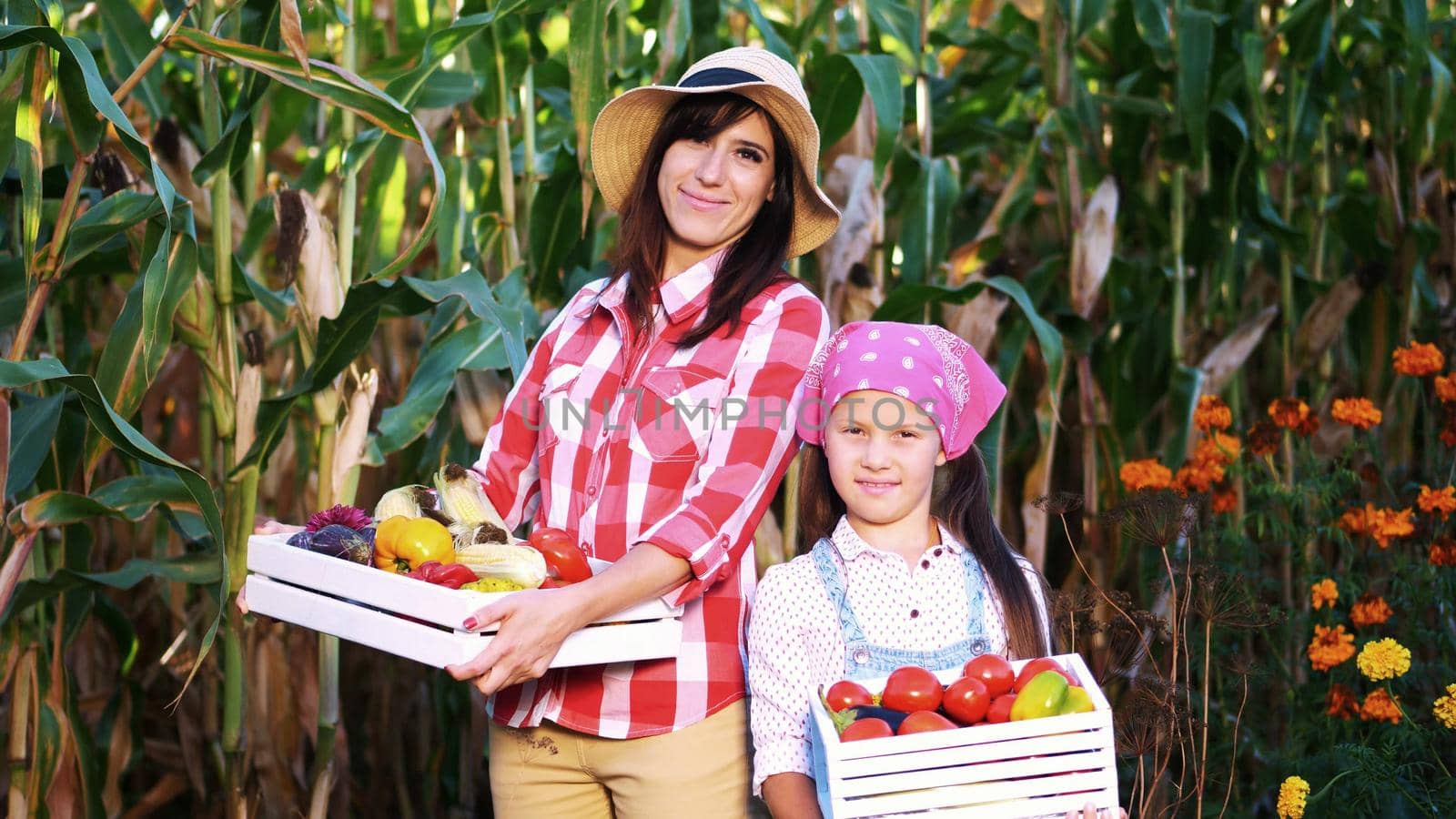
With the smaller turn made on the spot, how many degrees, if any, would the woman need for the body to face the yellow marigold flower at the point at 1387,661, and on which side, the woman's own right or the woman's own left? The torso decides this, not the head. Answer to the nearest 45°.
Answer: approximately 135° to the woman's own left

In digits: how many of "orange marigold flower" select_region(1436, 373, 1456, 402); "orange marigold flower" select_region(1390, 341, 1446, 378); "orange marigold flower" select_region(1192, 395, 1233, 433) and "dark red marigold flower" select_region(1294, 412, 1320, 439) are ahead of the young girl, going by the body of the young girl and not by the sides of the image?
0

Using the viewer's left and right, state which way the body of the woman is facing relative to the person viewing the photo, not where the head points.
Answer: facing the viewer and to the left of the viewer

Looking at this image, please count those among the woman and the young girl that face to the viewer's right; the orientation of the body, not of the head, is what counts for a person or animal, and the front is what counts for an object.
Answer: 0

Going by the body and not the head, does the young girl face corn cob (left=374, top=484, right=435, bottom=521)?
no

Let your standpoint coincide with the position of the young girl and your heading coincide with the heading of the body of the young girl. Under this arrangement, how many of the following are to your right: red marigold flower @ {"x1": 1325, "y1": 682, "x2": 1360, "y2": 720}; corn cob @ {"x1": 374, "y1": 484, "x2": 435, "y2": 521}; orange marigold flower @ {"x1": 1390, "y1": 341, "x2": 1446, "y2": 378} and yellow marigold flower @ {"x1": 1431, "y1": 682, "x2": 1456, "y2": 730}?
1

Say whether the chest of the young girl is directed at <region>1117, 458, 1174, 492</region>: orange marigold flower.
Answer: no

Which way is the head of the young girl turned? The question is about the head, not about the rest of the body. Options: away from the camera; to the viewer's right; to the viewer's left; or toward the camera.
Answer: toward the camera

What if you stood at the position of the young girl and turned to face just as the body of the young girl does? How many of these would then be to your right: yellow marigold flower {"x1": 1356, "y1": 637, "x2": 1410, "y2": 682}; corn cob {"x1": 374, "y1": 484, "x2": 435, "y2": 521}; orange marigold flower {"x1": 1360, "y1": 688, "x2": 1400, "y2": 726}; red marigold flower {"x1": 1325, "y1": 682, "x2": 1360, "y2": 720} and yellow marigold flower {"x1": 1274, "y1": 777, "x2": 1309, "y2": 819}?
1

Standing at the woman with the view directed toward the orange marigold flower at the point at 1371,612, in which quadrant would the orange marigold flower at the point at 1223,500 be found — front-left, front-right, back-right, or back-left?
front-left

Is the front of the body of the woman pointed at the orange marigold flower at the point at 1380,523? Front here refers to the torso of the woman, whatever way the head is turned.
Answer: no

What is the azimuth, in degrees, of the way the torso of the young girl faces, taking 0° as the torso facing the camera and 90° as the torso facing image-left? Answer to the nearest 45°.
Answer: approximately 0°

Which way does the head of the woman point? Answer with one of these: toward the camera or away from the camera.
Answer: toward the camera

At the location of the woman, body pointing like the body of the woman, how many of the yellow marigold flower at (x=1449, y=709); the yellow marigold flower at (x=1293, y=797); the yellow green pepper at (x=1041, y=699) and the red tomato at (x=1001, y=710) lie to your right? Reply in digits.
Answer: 0
